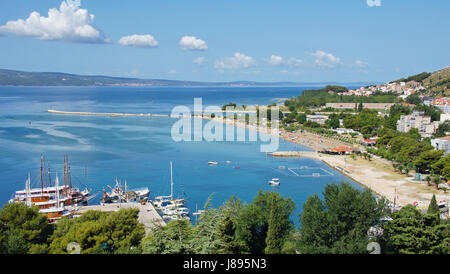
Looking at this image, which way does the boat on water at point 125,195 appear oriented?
to the viewer's right

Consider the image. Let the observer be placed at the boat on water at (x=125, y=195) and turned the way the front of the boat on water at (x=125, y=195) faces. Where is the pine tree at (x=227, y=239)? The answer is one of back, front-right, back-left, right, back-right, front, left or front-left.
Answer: right

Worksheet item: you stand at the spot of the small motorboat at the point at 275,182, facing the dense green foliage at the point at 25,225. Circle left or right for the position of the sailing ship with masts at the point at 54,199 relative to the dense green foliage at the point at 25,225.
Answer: right

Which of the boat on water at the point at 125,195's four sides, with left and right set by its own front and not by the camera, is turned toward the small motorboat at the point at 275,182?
front
